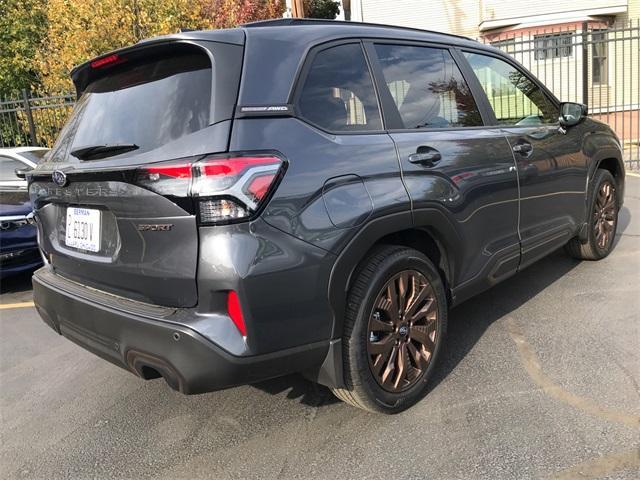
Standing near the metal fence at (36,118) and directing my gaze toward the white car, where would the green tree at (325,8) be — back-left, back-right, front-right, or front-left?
back-left

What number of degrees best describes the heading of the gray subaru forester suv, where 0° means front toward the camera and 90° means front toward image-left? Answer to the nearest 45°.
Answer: approximately 225°

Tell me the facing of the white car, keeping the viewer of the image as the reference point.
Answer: facing the viewer and to the right of the viewer

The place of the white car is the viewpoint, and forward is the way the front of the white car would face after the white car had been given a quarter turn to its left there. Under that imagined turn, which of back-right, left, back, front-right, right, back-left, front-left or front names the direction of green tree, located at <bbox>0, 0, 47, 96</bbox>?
front-left

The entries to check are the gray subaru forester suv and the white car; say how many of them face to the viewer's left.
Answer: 0

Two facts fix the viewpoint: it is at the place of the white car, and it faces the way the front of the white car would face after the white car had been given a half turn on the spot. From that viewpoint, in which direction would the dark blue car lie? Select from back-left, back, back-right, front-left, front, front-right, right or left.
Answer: back-left

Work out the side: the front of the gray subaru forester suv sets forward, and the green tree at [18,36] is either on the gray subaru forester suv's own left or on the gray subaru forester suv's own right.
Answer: on the gray subaru forester suv's own left

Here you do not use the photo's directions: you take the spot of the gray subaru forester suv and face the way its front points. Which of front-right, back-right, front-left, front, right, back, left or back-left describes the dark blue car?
left

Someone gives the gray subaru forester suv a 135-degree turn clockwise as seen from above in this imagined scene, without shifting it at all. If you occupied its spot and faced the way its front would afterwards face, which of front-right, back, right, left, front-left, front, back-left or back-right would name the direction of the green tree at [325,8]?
back

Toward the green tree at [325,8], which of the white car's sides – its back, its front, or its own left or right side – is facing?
left

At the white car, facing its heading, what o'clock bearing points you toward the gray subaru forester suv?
The gray subaru forester suv is roughly at 1 o'clock from the white car.
